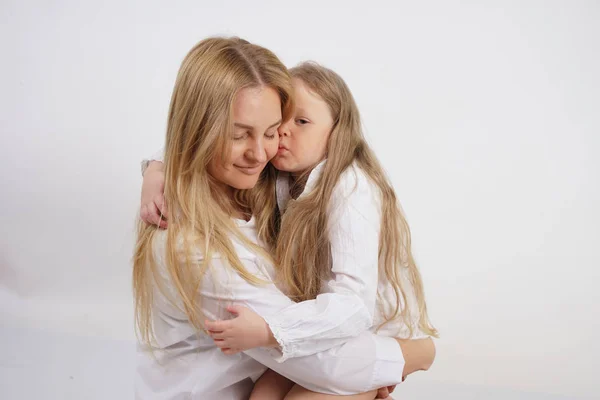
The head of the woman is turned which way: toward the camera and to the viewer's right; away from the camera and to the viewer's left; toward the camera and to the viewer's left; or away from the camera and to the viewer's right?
toward the camera and to the viewer's right

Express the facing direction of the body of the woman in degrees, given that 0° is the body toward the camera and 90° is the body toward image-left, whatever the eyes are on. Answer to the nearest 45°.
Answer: approximately 270°
